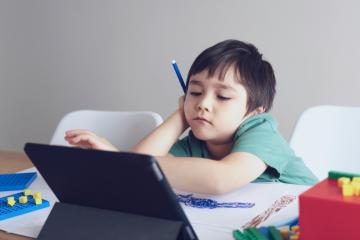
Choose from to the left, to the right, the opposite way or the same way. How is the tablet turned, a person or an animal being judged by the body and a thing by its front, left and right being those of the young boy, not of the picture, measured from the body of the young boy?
the opposite way

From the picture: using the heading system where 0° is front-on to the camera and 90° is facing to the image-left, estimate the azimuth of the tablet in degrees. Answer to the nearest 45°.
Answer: approximately 225°

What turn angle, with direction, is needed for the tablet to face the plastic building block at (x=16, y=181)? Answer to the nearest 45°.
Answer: approximately 45° to its left

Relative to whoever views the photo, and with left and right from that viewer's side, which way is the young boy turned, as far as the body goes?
facing the viewer and to the left of the viewer

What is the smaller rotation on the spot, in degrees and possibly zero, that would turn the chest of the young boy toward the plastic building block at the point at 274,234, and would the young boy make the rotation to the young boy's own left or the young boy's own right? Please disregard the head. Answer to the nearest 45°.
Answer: approximately 45° to the young boy's own left

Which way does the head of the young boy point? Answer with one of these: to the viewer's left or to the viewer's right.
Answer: to the viewer's left
